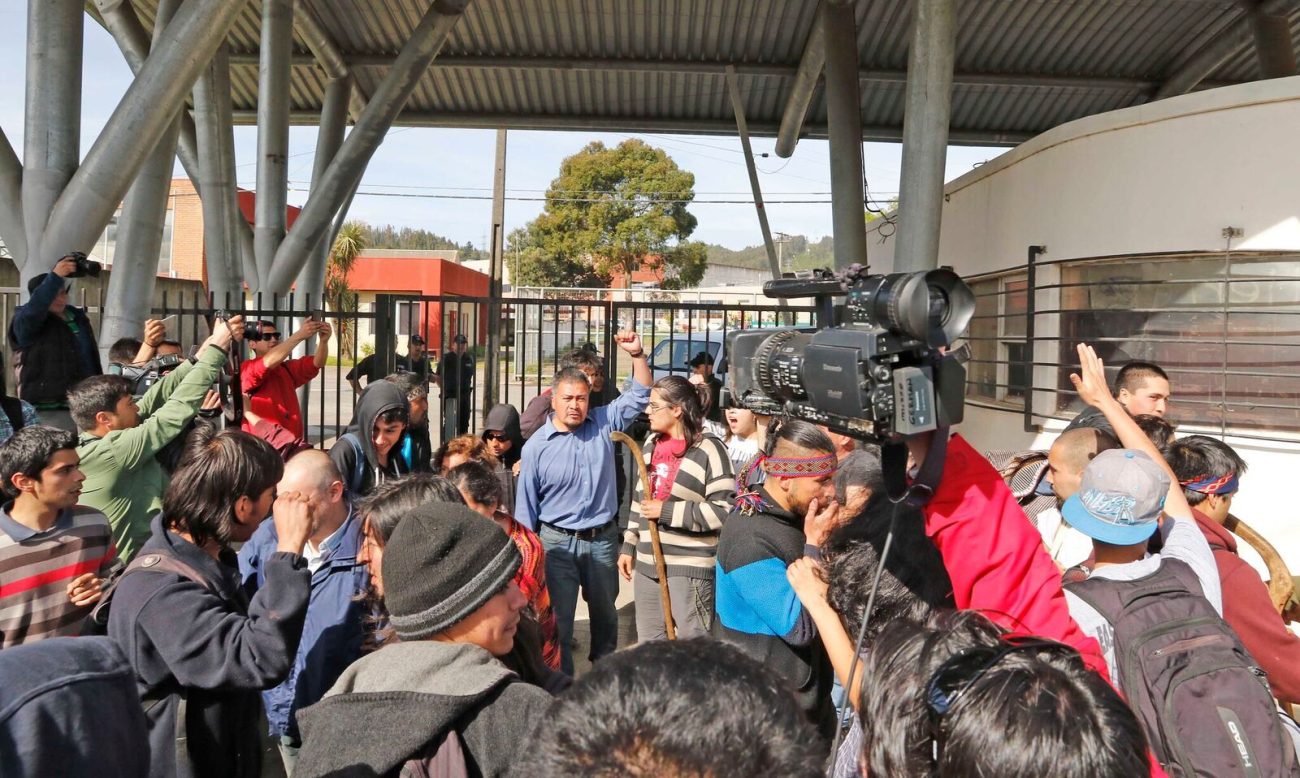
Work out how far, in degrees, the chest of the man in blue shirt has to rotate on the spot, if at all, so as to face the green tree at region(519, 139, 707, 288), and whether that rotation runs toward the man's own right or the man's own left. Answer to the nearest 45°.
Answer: approximately 180°

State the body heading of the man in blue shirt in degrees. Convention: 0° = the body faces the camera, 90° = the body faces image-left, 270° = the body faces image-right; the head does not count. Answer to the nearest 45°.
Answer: approximately 0°

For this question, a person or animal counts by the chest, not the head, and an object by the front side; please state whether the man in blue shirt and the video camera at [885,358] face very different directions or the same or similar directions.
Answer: very different directions

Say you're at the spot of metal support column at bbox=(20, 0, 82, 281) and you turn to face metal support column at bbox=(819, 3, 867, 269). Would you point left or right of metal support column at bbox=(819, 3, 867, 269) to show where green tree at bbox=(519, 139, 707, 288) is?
left

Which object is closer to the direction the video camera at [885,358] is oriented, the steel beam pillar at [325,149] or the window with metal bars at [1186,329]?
the steel beam pillar

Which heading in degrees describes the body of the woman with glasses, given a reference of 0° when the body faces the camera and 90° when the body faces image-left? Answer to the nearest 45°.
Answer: approximately 45°
